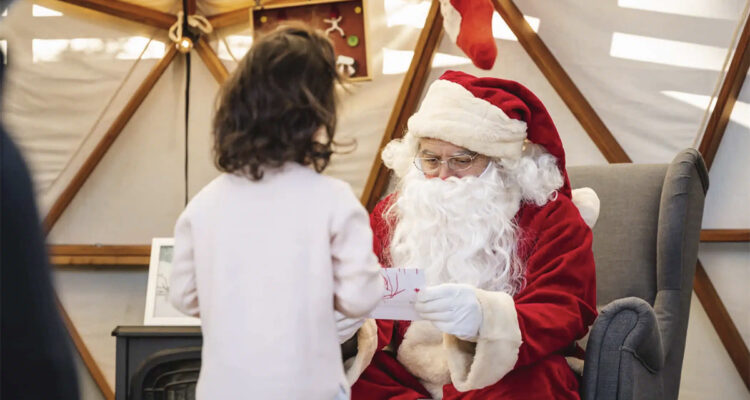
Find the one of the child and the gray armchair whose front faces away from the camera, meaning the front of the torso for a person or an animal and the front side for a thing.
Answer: the child

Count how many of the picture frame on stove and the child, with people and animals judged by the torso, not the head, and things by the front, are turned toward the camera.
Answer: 1

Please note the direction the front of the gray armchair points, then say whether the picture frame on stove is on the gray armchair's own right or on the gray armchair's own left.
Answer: on the gray armchair's own right

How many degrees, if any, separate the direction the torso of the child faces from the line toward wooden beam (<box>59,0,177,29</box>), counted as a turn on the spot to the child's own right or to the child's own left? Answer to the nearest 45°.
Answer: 0° — they already face it

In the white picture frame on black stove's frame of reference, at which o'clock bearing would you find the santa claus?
The santa claus is roughly at 11 o'clock from the white picture frame on black stove.

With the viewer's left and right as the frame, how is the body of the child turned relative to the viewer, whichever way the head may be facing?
facing away from the viewer

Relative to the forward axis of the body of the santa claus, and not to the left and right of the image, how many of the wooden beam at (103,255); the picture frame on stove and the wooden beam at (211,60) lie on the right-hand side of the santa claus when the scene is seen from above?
3

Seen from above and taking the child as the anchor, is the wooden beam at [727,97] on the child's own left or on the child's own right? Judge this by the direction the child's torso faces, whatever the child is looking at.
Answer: on the child's own right

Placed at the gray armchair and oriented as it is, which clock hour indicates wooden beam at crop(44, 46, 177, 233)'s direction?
The wooden beam is roughly at 2 o'clock from the gray armchair.
